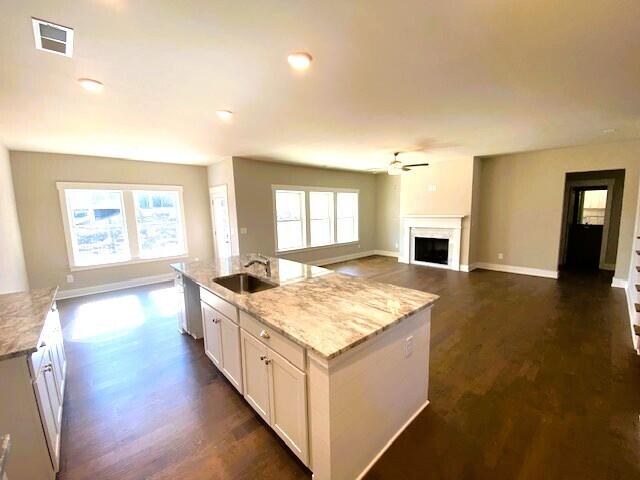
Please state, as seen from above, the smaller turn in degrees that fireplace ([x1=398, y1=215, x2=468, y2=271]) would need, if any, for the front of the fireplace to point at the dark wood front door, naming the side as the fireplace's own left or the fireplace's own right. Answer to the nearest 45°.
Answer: approximately 135° to the fireplace's own left

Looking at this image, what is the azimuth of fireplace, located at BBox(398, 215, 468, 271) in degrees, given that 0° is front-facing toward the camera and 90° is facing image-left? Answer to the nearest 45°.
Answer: approximately 45°

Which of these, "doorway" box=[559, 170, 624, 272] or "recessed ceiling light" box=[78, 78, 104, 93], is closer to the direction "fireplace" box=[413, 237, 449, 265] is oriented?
the recessed ceiling light

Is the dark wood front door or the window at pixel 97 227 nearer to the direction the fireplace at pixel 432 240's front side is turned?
the window

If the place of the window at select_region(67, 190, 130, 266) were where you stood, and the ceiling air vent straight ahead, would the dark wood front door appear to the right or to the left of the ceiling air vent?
left

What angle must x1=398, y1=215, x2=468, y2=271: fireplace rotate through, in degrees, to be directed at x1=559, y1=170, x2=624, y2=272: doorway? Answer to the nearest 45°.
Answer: approximately 135° to its left

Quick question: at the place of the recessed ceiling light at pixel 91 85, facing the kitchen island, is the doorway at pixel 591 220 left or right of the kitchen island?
left

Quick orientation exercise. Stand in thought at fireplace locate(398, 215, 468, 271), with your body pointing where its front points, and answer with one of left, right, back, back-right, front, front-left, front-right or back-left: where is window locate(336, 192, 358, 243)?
front-right
